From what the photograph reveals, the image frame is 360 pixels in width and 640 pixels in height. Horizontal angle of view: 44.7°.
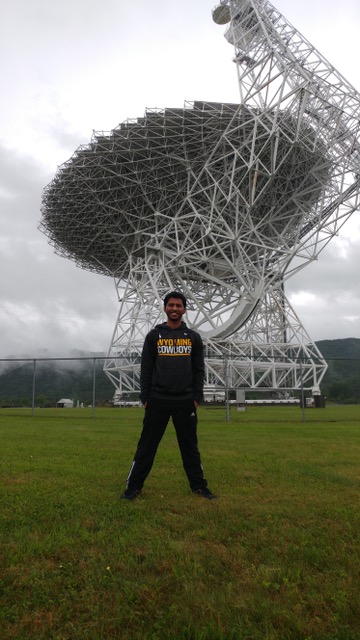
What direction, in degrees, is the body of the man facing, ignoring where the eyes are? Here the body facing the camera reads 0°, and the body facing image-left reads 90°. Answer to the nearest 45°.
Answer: approximately 0°

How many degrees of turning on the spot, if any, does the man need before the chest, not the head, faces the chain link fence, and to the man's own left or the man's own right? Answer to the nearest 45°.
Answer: approximately 180°

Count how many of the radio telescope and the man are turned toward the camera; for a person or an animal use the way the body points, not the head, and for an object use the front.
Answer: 1

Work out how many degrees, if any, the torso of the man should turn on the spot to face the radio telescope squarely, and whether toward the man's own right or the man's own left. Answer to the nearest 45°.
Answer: approximately 180°
